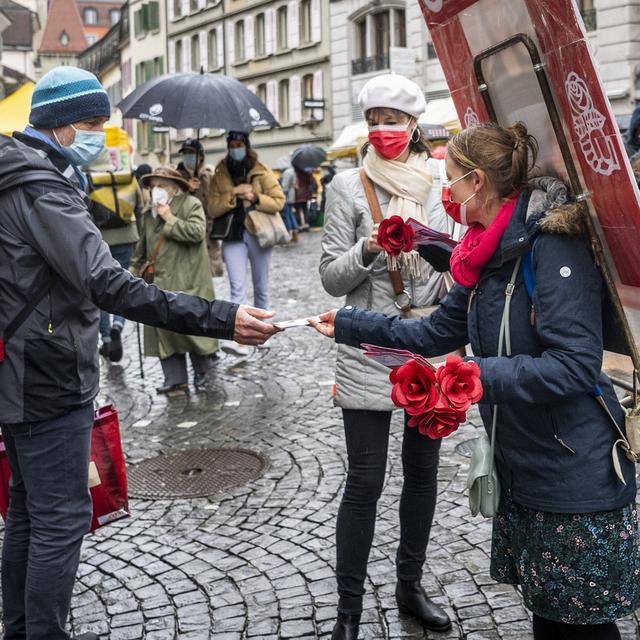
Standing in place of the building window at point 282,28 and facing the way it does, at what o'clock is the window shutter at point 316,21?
The window shutter is roughly at 10 o'clock from the building window.

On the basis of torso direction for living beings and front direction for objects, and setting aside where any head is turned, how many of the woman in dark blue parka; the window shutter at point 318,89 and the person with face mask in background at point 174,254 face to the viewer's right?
0

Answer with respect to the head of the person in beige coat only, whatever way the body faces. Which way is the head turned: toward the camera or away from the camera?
toward the camera

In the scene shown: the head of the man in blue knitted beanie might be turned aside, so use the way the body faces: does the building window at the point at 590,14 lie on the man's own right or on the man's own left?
on the man's own left

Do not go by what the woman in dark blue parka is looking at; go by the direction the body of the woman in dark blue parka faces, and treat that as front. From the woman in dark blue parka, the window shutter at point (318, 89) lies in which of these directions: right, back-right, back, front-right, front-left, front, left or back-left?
right

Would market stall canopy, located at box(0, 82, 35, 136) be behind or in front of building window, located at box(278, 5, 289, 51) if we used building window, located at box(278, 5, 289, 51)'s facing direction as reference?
in front

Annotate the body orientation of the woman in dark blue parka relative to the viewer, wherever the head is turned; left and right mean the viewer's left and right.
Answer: facing to the left of the viewer

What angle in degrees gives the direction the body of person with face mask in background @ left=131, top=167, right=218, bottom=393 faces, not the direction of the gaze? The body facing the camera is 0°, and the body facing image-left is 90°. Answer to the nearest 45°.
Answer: approximately 45°

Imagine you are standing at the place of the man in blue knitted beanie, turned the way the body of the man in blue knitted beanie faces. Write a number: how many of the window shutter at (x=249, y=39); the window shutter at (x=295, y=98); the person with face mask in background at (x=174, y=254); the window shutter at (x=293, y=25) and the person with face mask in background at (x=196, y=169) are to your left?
5

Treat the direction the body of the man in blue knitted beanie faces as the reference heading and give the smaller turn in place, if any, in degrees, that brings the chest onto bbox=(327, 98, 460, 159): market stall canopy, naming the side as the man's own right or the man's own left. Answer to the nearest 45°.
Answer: approximately 90° to the man's own left

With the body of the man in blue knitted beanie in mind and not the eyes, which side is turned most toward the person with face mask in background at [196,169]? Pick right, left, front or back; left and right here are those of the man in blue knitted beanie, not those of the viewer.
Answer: left

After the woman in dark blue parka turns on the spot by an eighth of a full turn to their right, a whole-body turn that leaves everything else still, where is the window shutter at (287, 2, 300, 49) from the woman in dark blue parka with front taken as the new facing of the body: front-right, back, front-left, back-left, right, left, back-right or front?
front-right

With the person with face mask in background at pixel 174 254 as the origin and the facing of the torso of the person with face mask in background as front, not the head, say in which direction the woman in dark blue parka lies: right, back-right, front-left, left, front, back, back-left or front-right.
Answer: front-left

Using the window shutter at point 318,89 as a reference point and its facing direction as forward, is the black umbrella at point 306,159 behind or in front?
in front

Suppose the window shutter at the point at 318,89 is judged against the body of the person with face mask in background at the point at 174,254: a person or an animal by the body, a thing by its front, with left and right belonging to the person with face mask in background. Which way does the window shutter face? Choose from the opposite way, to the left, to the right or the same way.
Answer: the same way

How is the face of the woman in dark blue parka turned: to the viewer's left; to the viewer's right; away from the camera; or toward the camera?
to the viewer's left
